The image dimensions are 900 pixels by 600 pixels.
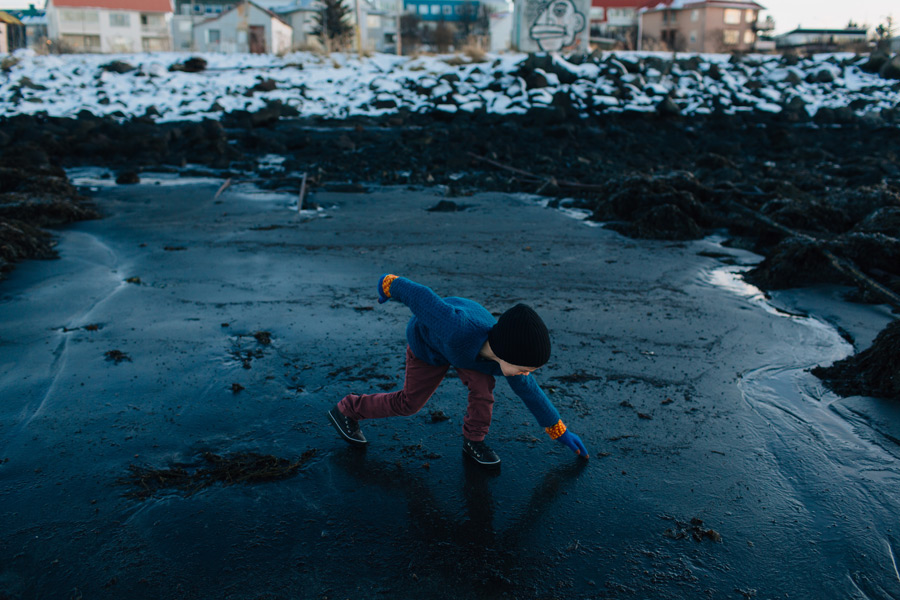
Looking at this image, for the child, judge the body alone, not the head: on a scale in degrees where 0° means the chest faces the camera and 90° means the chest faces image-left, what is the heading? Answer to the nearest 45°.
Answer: approximately 315°

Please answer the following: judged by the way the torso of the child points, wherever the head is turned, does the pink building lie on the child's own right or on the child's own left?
on the child's own left

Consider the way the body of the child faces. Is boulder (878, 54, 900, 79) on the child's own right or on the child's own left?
on the child's own left

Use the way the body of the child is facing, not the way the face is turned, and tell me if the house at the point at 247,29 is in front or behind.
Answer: behind

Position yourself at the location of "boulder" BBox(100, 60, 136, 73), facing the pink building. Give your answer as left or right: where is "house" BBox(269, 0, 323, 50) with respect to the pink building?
left
